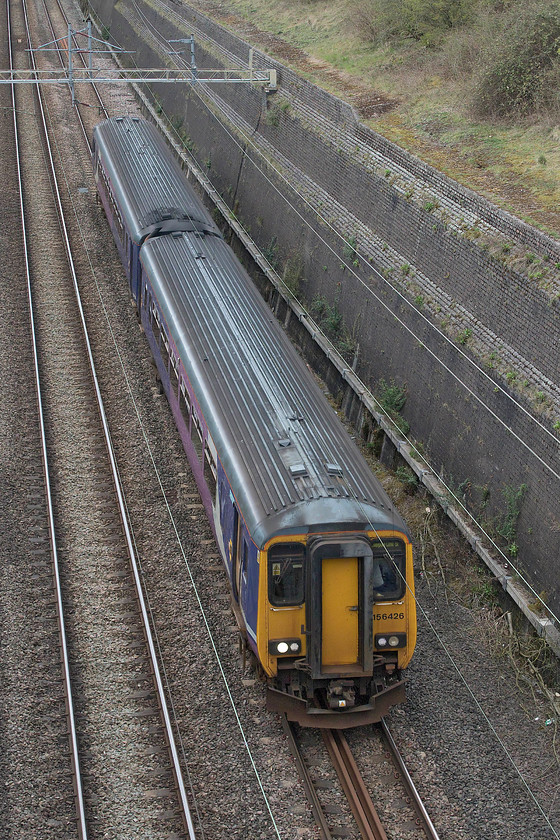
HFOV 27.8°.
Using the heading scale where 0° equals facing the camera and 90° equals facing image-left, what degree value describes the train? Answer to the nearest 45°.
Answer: approximately 0°

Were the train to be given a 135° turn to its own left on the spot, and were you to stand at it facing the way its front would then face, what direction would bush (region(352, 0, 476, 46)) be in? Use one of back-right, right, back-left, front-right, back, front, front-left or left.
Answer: front-left

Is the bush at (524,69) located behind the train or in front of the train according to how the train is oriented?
behind
